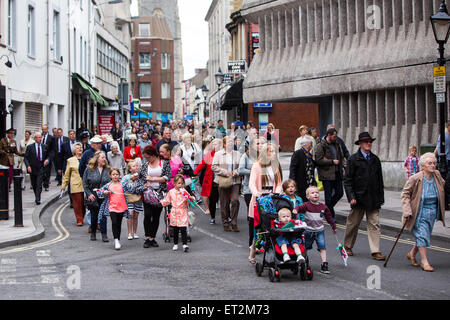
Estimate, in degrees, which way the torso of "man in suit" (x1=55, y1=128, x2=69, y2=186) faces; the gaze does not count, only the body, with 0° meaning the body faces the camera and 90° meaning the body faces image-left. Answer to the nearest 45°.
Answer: approximately 0°

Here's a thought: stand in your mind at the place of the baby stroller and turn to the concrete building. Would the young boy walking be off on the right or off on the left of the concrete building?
right

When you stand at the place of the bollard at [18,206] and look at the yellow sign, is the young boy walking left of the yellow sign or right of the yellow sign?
right

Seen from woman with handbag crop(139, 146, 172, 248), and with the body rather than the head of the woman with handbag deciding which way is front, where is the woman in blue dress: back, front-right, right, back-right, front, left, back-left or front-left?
front-left

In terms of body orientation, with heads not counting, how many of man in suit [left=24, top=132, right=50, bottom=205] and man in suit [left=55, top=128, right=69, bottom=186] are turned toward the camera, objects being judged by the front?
2

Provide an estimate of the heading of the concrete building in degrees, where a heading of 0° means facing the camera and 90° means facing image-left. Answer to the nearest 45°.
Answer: approximately 45°

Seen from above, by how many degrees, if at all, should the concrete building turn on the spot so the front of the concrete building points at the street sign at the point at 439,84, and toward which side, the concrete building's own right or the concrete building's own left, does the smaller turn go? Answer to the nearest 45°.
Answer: approximately 45° to the concrete building's own left

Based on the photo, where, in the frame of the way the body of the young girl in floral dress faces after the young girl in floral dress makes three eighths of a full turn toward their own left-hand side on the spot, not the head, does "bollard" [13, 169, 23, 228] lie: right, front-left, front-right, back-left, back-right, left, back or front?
left

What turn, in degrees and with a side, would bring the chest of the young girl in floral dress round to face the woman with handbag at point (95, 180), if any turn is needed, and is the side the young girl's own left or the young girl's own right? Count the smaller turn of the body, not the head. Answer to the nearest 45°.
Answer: approximately 135° to the young girl's own right

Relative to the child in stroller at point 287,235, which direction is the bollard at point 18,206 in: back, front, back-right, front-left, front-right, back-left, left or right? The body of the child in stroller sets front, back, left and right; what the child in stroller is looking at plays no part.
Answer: back-right

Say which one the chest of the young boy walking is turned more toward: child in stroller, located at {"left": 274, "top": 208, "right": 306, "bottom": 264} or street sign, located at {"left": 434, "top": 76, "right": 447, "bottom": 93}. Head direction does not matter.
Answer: the child in stroller
